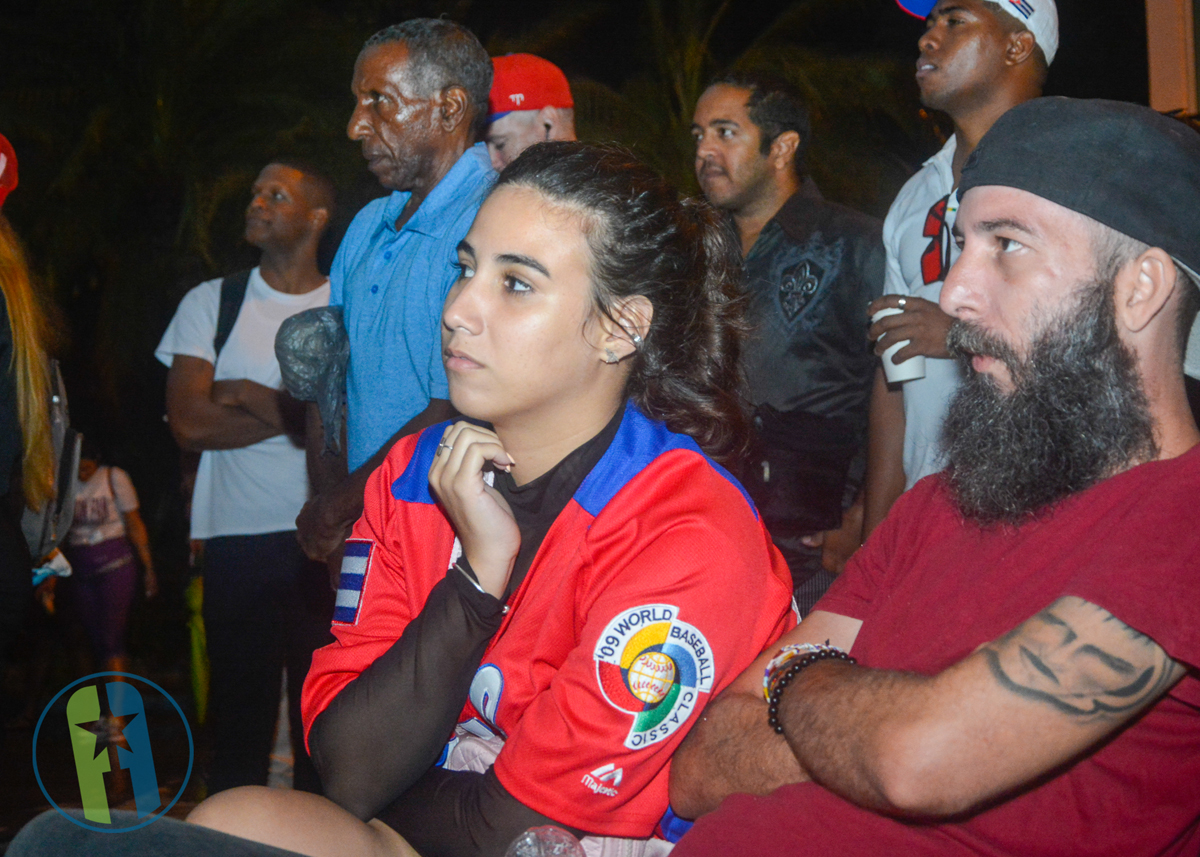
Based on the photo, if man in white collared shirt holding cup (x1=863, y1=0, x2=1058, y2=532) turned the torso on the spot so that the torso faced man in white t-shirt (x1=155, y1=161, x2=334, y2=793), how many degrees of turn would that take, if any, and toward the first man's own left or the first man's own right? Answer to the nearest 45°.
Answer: approximately 45° to the first man's own right

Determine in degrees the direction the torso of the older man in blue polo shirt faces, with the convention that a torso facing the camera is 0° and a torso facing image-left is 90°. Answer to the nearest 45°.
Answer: approximately 45°

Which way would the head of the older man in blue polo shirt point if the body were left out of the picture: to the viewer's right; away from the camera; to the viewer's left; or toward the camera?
to the viewer's left

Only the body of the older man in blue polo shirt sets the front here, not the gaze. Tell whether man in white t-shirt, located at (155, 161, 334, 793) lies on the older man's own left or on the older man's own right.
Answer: on the older man's own right

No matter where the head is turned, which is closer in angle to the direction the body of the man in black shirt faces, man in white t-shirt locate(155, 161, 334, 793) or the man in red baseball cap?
the man in white t-shirt

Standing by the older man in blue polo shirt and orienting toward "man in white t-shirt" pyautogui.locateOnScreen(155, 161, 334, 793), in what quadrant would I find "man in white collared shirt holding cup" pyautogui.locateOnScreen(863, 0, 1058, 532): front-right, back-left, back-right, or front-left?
back-right
